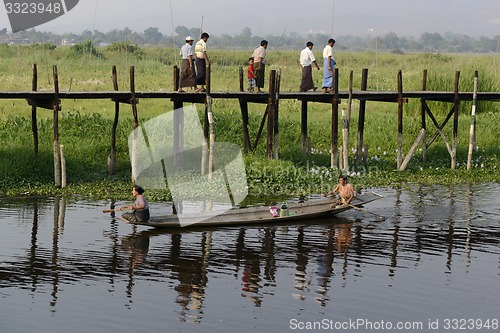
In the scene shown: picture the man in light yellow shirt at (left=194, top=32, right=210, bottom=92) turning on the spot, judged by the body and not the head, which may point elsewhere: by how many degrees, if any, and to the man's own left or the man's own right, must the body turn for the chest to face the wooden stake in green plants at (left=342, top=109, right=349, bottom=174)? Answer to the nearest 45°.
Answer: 0° — they already face it

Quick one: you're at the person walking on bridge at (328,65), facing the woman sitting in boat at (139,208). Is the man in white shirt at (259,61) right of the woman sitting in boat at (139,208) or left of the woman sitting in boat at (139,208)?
right

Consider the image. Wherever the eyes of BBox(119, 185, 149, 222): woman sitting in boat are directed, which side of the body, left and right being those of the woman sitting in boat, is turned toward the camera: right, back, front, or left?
left

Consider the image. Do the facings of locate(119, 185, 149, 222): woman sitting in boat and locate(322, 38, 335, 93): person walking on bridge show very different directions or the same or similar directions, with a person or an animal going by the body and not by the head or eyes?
very different directions

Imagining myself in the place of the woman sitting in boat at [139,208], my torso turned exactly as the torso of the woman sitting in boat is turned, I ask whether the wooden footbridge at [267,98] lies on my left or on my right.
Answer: on my right
